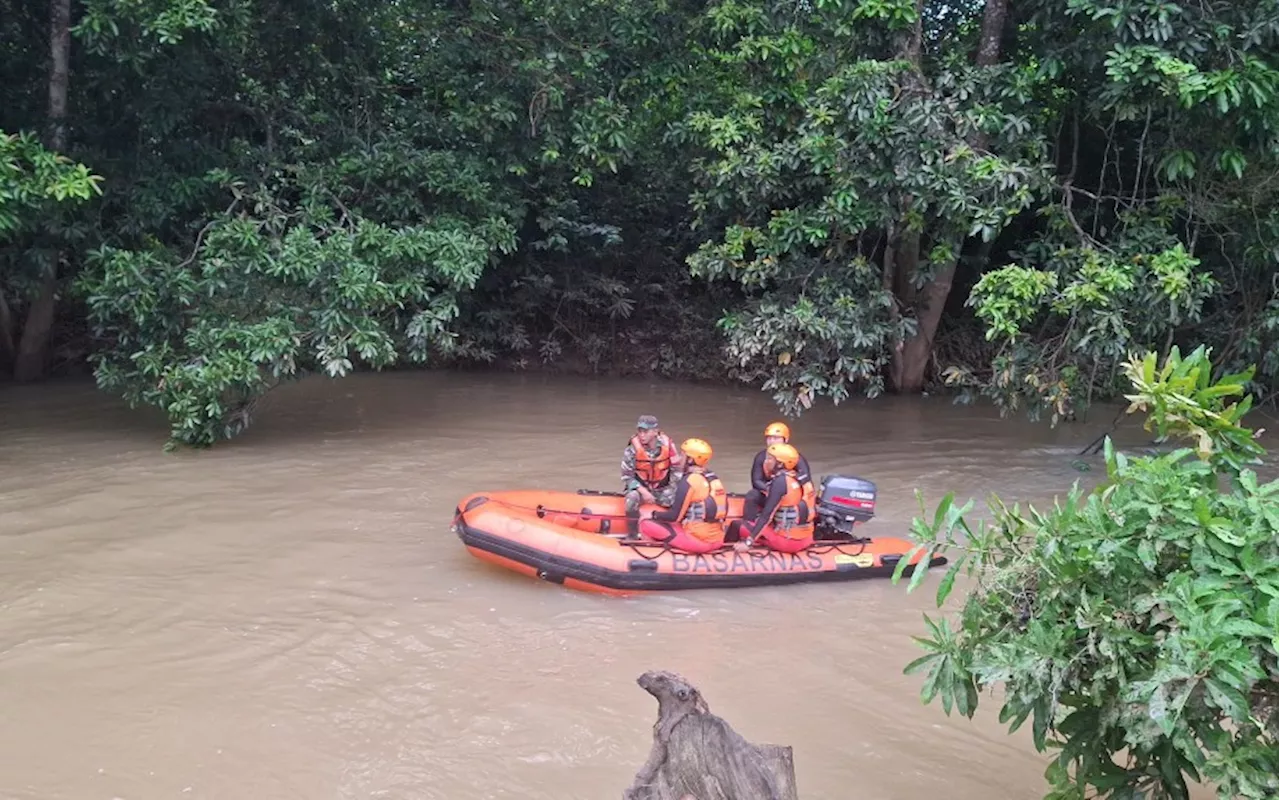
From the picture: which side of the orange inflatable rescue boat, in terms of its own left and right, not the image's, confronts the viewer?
left

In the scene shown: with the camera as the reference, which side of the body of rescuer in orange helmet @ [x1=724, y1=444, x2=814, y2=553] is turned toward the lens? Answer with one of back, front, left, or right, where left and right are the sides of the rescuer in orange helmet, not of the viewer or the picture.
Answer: left

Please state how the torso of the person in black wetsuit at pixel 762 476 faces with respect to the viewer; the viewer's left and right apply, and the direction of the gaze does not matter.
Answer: facing the viewer and to the left of the viewer

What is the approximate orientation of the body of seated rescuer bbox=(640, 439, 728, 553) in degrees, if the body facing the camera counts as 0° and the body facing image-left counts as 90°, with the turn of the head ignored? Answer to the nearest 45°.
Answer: approximately 135°

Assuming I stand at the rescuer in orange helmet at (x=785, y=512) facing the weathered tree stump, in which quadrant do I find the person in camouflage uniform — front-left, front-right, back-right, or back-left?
back-right

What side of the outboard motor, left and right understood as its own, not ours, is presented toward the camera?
left

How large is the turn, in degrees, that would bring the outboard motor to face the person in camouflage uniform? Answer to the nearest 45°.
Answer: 0° — it already faces them

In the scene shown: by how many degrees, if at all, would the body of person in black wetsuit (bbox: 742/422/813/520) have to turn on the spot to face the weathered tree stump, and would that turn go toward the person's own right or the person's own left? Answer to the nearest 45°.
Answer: approximately 45° to the person's own left

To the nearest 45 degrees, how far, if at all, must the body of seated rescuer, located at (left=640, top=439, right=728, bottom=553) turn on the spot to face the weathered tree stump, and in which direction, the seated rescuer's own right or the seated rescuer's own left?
approximately 135° to the seated rescuer's own left

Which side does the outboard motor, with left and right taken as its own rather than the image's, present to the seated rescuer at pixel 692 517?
front

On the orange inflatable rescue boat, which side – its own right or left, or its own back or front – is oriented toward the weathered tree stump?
left
